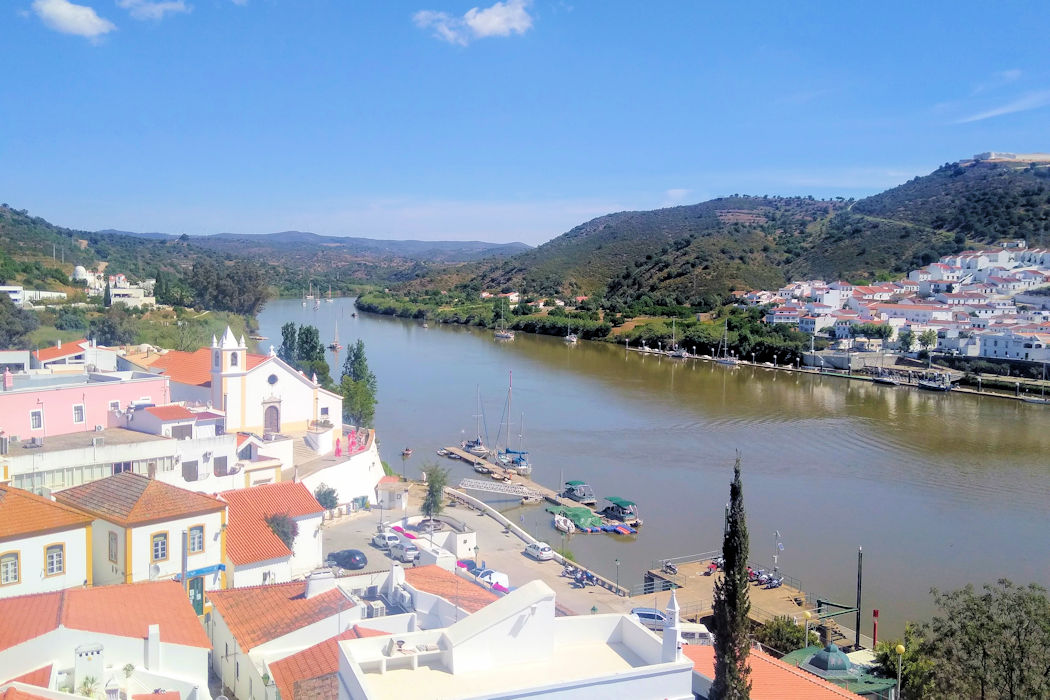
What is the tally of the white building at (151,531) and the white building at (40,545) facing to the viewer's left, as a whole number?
0

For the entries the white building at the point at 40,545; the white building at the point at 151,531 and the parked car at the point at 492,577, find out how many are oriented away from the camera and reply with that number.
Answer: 0

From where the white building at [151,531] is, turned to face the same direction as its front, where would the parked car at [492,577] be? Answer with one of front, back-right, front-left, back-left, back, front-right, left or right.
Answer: front-left

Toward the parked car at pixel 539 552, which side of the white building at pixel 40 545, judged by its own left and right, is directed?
left

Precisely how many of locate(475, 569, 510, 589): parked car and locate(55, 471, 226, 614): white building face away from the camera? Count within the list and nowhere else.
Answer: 0

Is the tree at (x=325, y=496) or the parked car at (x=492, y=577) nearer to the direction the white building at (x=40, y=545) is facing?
the parked car

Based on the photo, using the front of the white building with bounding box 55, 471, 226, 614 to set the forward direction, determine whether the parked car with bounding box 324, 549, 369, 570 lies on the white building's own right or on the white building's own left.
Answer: on the white building's own left

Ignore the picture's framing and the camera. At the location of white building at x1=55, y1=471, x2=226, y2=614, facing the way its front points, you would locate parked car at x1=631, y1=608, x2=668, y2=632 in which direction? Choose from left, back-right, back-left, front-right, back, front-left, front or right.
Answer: front-left

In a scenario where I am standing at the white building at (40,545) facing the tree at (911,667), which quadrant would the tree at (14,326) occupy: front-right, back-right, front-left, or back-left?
back-left

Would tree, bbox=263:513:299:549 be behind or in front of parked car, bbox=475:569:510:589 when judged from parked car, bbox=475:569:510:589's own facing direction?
behind
